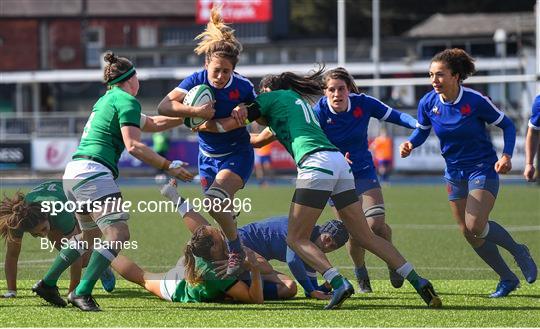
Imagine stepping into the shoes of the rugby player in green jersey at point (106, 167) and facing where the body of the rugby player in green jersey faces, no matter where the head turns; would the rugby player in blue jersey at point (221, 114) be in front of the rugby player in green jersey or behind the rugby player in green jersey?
in front

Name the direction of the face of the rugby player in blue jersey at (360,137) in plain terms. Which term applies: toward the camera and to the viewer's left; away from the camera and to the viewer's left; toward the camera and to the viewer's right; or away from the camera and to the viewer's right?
toward the camera and to the viewer's left

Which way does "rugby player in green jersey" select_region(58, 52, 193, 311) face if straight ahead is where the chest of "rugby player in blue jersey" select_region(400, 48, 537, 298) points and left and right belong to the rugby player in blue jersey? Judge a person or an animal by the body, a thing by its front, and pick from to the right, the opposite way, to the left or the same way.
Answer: the opposite way

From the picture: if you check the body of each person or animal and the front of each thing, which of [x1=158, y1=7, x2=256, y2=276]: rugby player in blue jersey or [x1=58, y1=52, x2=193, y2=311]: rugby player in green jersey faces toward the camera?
the rugby player in blue jersey

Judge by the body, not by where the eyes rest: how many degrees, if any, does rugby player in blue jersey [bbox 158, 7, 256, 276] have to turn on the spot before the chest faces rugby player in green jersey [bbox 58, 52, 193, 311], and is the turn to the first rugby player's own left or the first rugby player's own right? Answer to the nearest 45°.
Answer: approximately 45° to the first rugby player's own right

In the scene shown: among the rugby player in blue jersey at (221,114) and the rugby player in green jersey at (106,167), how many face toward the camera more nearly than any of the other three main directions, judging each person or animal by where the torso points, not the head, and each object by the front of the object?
1

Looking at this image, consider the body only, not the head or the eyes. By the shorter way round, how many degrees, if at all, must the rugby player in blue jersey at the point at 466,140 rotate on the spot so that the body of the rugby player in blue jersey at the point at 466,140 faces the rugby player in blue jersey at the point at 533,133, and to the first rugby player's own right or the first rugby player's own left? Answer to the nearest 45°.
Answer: approximately 180°

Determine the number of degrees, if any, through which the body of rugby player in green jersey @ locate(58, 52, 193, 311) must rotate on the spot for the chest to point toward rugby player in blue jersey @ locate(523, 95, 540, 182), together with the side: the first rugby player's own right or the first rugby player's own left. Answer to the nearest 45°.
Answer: approximately 45° to the first rugby player's own right

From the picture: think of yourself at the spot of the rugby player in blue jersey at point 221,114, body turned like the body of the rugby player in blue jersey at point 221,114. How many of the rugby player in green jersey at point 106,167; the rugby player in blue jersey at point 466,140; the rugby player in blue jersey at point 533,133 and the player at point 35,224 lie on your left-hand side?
2

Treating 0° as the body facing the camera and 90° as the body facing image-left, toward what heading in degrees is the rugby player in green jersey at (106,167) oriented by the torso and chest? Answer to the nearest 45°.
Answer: approximately 225°

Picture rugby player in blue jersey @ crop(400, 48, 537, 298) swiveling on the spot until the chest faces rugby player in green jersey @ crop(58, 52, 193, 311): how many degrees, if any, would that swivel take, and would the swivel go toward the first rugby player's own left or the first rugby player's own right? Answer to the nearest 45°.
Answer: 0° — they already face them

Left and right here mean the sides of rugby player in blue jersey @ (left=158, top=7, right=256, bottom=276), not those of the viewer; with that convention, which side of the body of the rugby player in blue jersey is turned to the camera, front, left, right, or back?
front

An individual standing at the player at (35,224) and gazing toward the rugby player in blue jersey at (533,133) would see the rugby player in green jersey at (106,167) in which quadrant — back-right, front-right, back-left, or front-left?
front-right

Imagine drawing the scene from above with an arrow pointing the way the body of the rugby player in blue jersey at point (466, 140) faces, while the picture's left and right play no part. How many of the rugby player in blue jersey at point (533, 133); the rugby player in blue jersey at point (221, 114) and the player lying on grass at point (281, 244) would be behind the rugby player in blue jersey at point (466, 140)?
1

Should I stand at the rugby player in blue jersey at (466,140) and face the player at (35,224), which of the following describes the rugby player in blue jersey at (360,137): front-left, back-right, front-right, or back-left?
front-right
